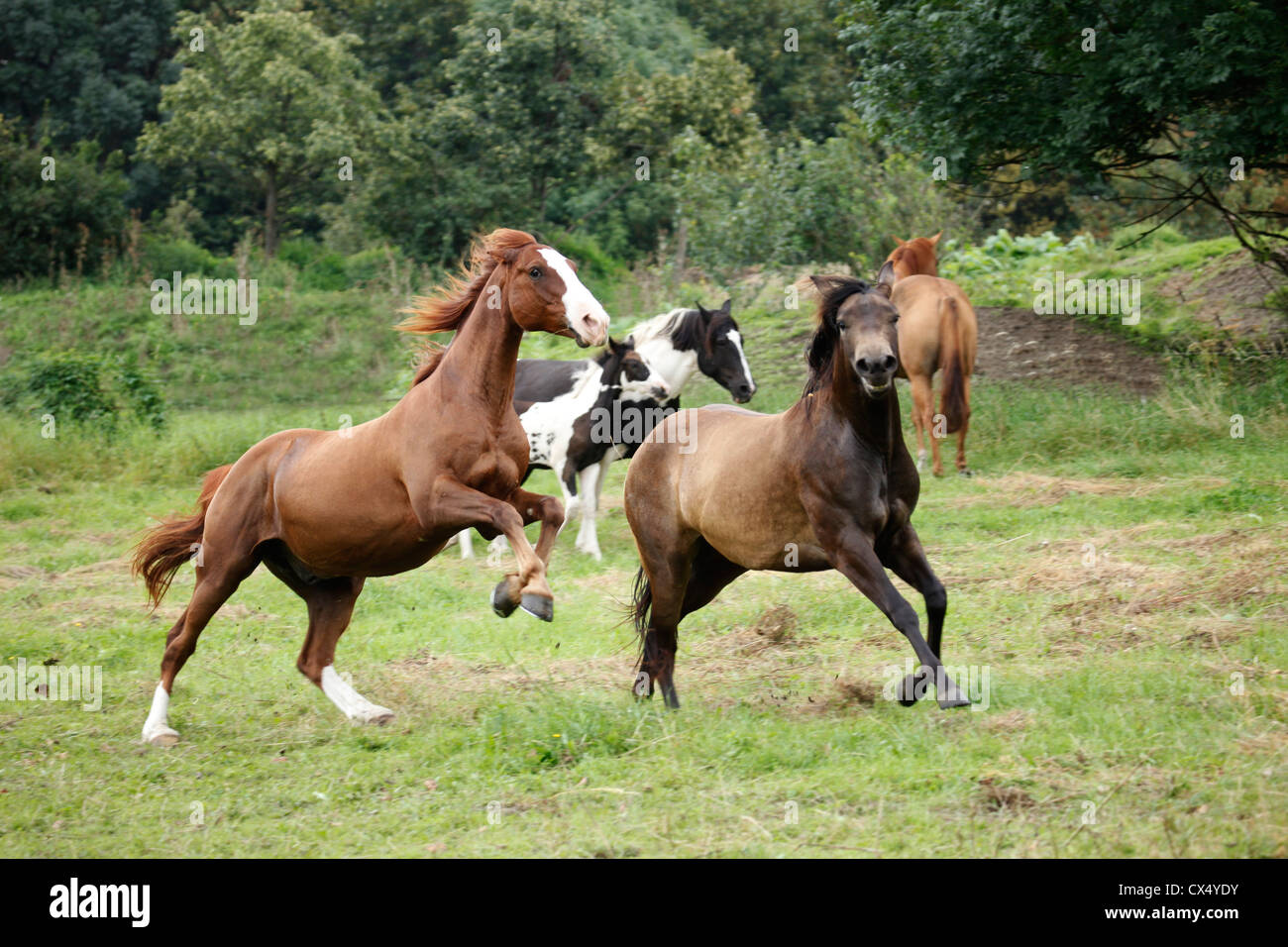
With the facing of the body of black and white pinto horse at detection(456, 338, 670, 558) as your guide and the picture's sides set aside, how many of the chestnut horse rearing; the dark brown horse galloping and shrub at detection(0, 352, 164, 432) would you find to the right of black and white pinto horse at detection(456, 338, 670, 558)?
2

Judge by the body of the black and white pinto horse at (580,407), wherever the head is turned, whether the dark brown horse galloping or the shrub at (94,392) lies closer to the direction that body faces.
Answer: the dark brown horse galloping

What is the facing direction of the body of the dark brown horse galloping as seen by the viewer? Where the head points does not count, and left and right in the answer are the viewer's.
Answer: facing the viewer and to the right of the viewer

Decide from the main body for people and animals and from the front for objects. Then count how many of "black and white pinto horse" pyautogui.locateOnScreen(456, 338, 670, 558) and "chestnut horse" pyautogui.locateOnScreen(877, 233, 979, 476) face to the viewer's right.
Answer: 1

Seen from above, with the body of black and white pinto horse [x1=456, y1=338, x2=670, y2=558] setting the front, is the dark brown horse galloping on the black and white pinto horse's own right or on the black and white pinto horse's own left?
on the black and white pinto horse's own right

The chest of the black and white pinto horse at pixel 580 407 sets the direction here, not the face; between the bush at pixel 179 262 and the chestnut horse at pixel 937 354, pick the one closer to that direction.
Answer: the chestnut horse

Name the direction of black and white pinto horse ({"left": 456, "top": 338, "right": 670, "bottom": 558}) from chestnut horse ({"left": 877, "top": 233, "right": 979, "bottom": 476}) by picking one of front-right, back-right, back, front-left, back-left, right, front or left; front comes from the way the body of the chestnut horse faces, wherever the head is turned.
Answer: back-left

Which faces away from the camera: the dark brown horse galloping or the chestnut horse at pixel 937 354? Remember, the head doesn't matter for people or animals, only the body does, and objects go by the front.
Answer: the chestnut horse

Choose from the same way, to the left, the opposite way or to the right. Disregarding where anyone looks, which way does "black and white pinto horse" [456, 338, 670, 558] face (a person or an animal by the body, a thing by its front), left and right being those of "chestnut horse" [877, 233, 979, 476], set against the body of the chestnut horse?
to the right

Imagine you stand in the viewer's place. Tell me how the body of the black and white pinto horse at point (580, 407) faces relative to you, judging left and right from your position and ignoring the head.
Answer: facing to the right of the viewer

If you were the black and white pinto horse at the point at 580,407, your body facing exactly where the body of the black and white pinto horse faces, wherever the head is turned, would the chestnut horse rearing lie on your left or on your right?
on your right

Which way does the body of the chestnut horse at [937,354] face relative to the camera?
away from the camera

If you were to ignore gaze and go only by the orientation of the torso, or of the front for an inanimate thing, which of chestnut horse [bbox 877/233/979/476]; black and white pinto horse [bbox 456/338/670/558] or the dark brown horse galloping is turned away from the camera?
the chestnut horse
